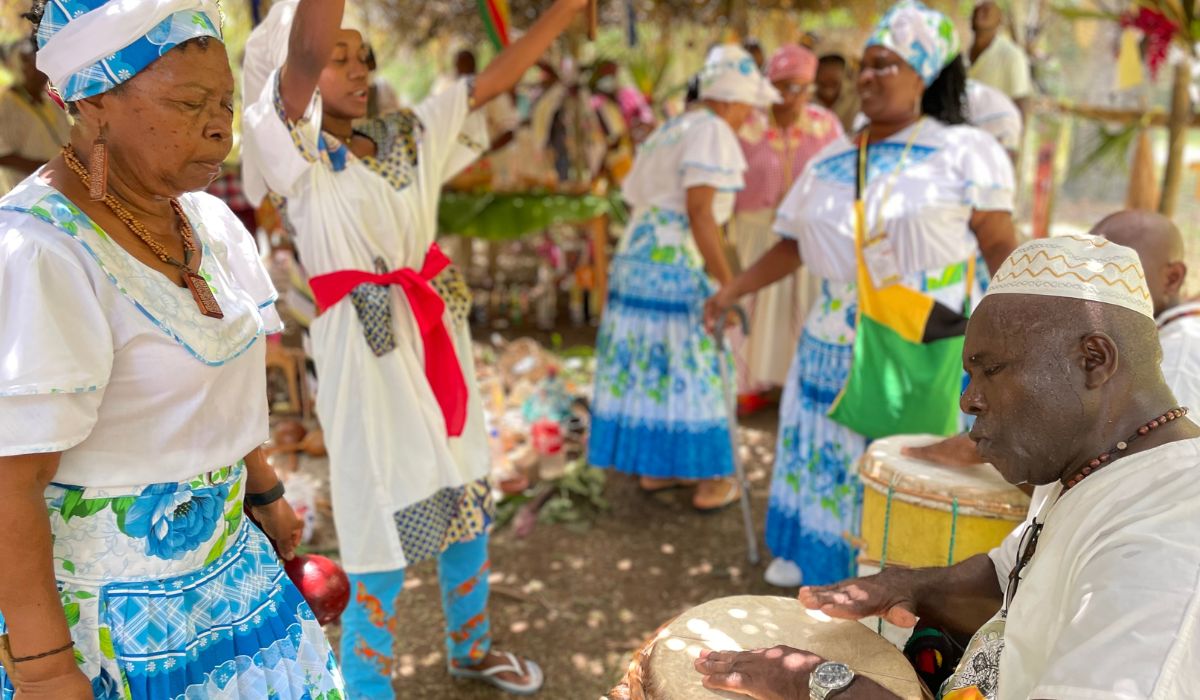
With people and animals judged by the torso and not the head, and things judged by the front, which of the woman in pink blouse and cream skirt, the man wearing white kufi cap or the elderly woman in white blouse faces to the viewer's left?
the man wearing white kufi cap

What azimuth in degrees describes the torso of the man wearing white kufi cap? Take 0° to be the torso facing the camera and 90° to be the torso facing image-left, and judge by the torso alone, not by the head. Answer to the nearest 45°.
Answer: approximately 90°

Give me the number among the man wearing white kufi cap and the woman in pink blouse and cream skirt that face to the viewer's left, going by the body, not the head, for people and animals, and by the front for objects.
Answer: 1

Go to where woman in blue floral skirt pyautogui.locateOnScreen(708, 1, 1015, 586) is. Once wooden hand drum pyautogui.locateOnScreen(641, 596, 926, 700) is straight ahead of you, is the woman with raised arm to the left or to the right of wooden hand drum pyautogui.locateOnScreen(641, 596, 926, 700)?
right

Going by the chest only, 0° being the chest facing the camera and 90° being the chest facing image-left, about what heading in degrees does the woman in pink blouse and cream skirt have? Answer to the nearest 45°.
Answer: approximately 0°

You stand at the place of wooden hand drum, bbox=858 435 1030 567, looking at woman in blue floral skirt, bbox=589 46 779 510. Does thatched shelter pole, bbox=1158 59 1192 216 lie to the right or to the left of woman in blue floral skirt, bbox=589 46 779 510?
right

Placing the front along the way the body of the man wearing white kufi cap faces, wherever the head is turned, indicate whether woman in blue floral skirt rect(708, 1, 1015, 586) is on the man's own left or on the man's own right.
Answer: on the man's own right

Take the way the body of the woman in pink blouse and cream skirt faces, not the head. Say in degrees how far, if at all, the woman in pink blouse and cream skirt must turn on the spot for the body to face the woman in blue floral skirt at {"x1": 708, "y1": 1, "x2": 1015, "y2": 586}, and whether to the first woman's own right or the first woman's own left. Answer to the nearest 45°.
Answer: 0° — they already face them

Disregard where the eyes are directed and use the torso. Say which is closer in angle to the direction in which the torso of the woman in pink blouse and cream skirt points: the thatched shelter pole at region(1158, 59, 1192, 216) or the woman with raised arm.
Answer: the woman with raised arm

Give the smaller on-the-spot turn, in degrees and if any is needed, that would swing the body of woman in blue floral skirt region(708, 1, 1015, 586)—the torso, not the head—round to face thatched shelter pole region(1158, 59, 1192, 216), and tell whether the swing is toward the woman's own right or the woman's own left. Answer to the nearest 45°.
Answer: approximately 180°

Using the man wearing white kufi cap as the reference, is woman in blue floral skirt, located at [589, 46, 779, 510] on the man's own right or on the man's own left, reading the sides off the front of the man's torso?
on the man's own right

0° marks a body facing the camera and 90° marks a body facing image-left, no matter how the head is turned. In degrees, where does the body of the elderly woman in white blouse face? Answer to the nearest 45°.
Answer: approximately 315°
